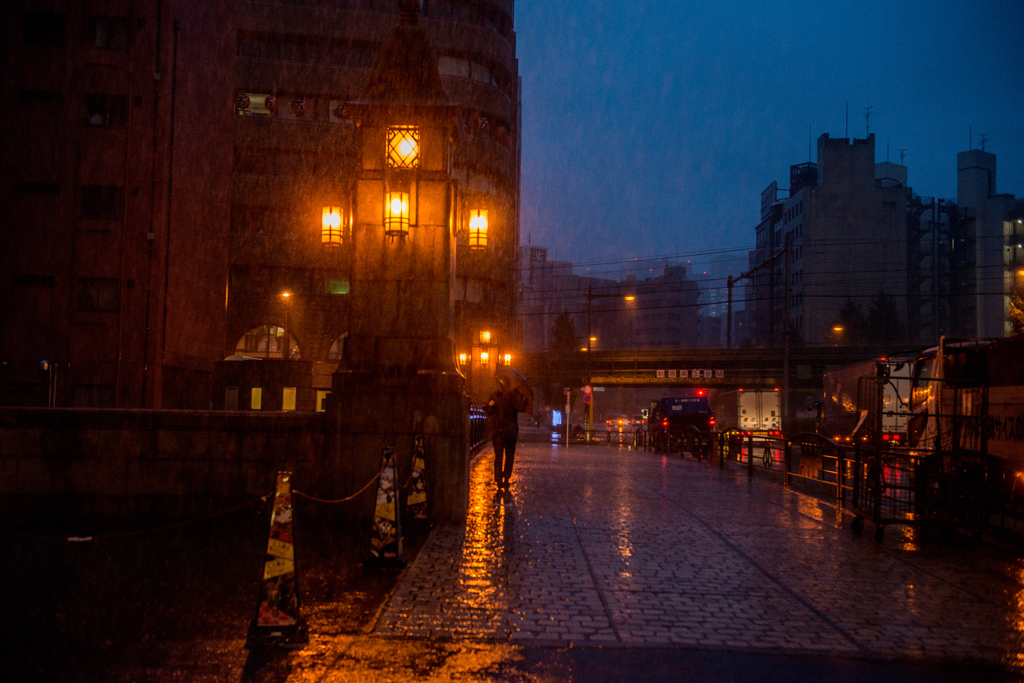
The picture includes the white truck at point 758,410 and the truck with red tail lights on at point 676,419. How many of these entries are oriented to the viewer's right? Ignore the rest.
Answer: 0

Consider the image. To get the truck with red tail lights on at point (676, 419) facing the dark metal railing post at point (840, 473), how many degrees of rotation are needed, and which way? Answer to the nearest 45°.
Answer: approximately 180°

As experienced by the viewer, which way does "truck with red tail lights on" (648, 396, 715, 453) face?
facing away from the viewer

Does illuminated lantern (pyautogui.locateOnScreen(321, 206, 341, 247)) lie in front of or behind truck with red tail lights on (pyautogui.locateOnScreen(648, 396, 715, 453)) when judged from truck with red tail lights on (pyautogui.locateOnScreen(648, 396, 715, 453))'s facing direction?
behind

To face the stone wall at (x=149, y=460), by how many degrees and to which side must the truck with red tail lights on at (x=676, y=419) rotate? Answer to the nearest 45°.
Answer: approximately 180°

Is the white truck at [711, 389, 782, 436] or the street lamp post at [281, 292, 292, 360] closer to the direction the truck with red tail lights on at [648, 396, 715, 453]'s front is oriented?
the white truck

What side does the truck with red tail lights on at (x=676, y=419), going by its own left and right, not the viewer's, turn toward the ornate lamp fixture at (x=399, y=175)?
back

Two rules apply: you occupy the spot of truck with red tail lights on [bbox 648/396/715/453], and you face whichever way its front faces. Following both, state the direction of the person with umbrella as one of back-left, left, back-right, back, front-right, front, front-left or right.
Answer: back

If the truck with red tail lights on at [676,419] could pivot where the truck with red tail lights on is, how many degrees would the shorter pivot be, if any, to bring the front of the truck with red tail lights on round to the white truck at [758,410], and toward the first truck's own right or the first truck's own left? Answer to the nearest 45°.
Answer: approximately 45° to the first truck's own right

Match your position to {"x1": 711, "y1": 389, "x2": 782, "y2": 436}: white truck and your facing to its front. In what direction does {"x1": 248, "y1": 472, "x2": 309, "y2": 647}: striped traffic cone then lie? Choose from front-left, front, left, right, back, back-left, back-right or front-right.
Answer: back-left

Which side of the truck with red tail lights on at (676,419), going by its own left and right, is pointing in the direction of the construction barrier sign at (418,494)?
back

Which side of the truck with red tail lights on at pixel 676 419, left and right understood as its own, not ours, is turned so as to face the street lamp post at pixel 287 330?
left

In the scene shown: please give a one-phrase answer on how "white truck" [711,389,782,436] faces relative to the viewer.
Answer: facing away from the viewer and to the left of the viewer

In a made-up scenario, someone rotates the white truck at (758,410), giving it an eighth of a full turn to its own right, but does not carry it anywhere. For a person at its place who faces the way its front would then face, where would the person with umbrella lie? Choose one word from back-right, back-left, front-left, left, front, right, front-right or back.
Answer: back

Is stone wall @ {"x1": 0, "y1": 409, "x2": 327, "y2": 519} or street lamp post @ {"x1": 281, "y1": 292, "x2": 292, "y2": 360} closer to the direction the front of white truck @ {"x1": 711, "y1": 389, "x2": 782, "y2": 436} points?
the street lamp post

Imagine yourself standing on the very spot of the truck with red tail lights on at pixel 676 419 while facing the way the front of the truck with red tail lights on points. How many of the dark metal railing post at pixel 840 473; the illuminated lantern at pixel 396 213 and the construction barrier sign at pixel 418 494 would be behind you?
3
